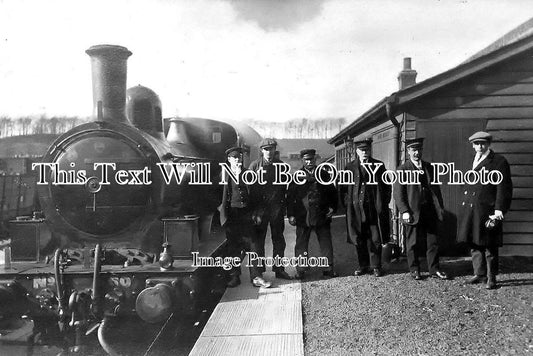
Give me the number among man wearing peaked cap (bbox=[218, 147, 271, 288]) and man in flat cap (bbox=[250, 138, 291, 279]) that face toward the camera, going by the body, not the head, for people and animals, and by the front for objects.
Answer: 2

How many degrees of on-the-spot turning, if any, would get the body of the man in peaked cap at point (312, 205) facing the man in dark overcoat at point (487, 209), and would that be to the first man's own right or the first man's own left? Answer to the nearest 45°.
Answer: approximately 90° to the first man's own left

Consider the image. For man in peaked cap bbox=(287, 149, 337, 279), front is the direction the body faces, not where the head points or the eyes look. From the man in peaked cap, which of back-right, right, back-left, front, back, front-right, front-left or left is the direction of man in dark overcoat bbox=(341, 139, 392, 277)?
left

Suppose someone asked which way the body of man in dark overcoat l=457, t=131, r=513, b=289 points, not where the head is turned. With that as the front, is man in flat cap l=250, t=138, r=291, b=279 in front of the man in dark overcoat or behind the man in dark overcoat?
in front

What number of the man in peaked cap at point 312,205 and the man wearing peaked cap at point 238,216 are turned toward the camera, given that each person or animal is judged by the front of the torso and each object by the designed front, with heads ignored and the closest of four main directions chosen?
2

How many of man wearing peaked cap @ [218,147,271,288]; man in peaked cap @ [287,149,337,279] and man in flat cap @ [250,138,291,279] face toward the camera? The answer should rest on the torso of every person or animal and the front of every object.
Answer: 3

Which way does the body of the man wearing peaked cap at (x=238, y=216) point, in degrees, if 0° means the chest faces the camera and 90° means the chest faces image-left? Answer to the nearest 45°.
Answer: approximately 0°

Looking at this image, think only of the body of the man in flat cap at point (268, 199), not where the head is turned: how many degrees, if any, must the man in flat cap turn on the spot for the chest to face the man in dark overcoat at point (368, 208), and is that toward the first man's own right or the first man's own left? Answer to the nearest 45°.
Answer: approximately 90° to the first man's own left

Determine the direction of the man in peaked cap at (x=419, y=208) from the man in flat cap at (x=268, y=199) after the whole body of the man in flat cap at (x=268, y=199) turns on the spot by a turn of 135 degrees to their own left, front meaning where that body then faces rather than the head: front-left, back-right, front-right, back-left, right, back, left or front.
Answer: front-right

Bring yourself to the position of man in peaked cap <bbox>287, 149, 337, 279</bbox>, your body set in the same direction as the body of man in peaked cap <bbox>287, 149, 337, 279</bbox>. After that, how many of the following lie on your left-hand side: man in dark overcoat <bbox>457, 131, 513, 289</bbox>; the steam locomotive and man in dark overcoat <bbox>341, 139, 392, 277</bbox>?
2

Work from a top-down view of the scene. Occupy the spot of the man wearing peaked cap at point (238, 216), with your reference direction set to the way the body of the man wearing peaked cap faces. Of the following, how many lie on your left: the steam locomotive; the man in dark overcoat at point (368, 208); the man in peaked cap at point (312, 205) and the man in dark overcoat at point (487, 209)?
3
